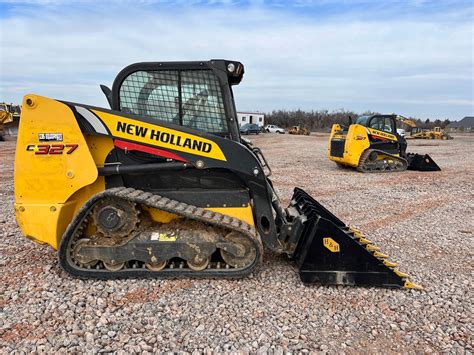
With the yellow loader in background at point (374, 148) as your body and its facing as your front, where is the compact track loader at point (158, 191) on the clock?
The compact track loader is roughly at 5 o'clock from the yellow loader in background.

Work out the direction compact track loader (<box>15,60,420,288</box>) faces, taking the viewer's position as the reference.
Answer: facing to the right of the viewer

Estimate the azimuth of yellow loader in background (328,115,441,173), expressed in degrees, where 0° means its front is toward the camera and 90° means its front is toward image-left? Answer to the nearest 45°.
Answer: approximately 225°

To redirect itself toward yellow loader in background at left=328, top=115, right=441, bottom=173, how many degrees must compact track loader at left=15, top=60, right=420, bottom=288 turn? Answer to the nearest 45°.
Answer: approximately 45° to its left
